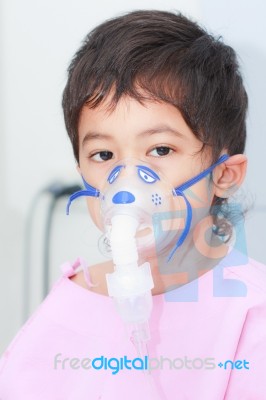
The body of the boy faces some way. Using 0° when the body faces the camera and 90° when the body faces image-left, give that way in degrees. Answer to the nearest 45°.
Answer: approximately 45°
